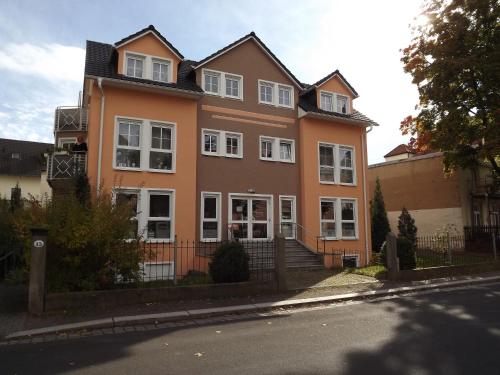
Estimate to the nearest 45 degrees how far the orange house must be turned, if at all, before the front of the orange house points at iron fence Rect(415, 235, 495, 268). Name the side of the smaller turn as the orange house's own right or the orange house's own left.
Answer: approximately 45° to the orange house's own left

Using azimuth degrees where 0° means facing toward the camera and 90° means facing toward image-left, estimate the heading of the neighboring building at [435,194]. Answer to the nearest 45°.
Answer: approximately 315°

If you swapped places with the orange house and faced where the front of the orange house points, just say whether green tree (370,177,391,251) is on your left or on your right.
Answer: on your left

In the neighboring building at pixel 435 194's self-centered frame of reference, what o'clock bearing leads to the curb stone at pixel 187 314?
The curb stone is roughly at 2 o'clock from the neighboring building.

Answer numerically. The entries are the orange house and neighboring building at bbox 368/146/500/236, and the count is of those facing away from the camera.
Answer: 0
